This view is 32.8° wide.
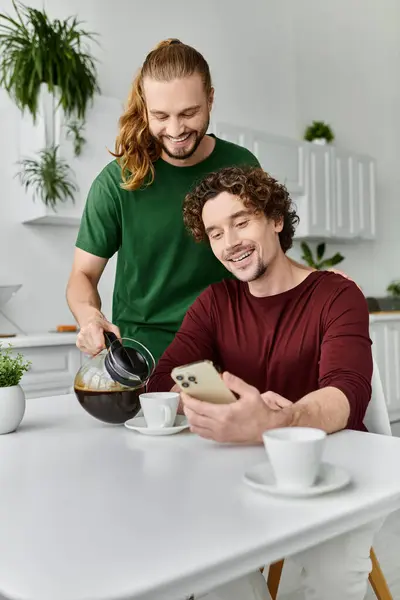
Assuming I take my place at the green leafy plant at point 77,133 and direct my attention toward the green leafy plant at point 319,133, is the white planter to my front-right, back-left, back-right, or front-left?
back-right

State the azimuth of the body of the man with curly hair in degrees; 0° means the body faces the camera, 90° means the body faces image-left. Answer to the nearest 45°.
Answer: approximately 45°

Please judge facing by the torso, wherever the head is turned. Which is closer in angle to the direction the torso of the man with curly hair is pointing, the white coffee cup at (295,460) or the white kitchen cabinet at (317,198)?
the white coffee cup

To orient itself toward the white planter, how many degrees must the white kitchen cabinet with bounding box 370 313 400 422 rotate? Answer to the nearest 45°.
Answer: approximately 45° to its right

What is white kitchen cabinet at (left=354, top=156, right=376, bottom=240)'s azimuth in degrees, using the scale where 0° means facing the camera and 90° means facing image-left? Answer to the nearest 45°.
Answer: approximately 315°

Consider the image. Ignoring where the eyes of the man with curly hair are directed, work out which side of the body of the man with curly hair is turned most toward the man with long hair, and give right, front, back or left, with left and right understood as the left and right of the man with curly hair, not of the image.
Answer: right

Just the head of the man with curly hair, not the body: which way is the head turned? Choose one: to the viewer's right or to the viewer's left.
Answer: to the viewer's left
